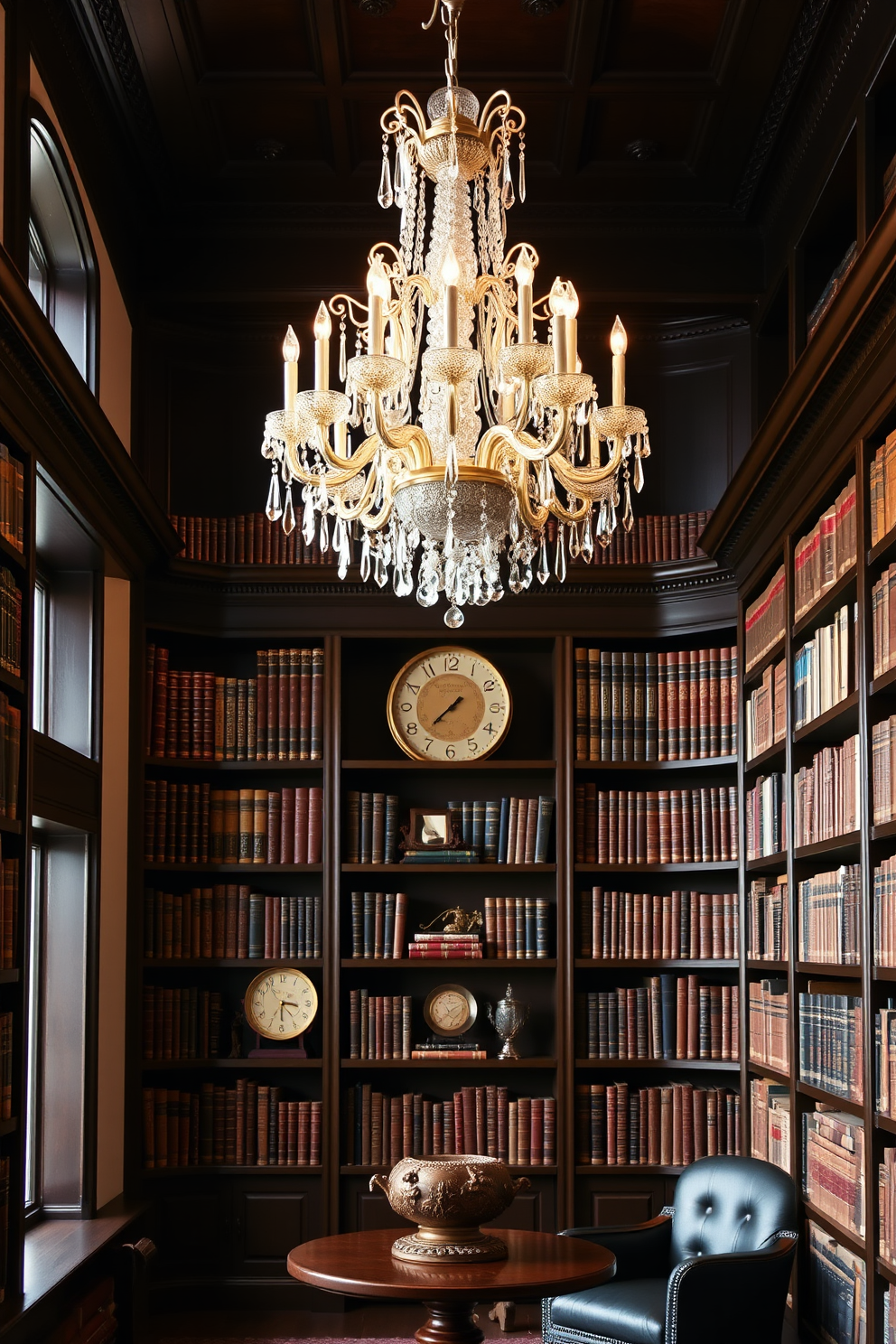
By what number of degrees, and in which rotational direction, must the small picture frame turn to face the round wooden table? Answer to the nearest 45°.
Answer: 0° — it already faces it

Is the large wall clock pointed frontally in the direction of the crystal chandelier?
yes

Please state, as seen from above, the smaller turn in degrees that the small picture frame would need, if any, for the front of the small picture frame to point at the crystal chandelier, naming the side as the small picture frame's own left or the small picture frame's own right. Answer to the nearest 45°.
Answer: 0° — it already faces it
